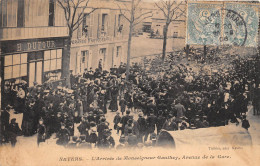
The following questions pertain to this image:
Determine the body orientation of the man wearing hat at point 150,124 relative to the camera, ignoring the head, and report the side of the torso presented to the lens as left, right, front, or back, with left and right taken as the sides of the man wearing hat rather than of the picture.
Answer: back

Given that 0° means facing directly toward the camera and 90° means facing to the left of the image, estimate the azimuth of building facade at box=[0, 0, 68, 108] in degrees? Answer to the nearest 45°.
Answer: approximately 315°

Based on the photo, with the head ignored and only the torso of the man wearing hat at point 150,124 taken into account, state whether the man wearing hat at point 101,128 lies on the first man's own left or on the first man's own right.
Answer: on the first man's own left
